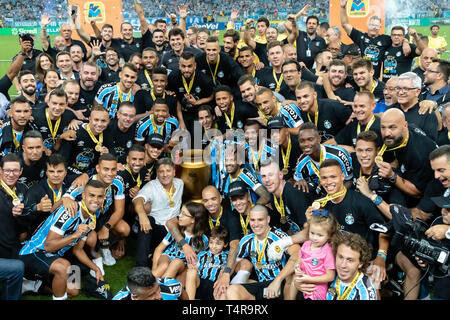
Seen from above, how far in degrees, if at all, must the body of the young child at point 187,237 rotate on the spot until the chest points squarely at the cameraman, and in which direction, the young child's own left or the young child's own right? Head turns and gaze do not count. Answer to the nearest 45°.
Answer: approximately 90° to the young child's own left

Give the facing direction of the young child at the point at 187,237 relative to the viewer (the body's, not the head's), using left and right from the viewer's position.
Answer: facing the viewer and to the left of the viewer

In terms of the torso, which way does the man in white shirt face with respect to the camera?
toward the camera

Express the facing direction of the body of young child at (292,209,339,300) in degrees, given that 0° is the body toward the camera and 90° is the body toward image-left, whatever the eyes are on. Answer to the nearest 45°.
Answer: approximately 45°

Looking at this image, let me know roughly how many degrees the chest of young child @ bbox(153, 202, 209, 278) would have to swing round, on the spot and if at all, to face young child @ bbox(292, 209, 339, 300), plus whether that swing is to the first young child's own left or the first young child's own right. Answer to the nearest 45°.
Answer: approximately 90° to the first young child's own left

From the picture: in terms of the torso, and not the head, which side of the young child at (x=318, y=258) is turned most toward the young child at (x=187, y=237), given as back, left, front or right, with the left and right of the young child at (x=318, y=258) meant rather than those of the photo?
right
